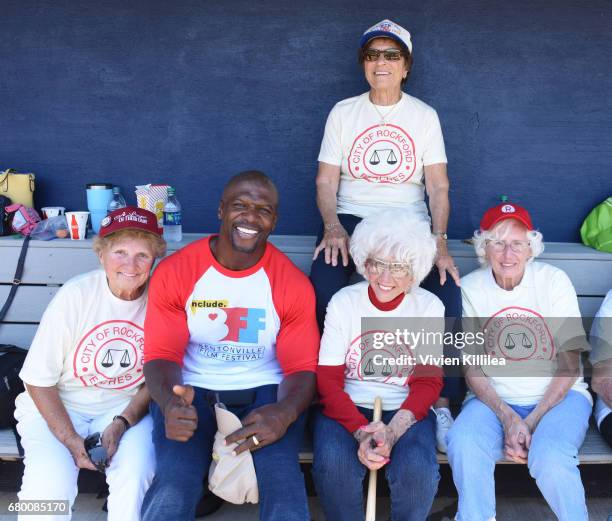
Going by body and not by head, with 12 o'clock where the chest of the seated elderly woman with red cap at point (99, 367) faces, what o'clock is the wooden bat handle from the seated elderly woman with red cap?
The wooden bat handle is roughly at 10 o'clock from the seated elderly woman with red cap.

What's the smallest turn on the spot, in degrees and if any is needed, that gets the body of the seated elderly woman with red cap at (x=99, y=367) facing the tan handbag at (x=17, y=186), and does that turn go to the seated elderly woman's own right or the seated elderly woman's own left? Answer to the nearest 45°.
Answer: approximately 180°

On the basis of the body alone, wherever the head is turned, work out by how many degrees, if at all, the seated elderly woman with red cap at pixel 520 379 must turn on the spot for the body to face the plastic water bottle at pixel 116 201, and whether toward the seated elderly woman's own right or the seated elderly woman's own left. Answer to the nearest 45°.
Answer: approximately 90° to the seated elderly woman's own right

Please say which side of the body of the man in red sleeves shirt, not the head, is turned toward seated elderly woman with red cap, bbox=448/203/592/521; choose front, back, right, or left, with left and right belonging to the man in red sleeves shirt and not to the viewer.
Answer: left

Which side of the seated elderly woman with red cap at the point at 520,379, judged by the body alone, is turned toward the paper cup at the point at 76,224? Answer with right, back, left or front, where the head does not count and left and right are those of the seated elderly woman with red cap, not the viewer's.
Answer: right
